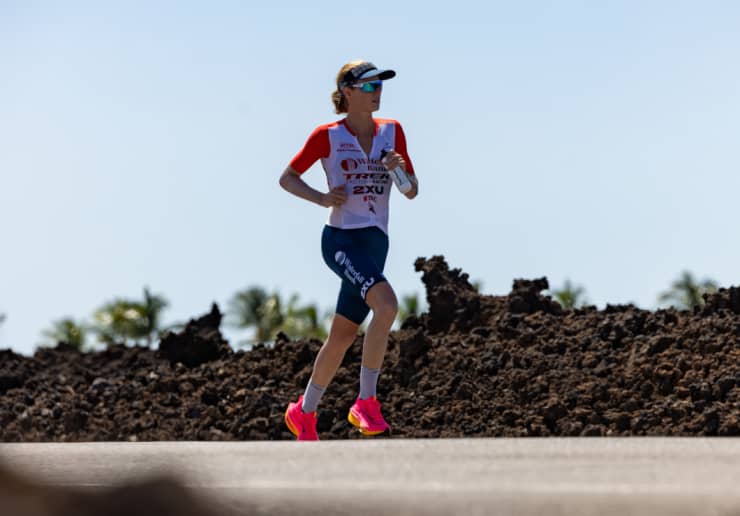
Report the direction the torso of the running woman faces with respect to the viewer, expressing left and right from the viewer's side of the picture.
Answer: facing the viewer and to the right of the viewer

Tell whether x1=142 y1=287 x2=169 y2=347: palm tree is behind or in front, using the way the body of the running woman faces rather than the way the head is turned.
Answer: behind
